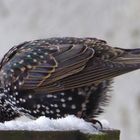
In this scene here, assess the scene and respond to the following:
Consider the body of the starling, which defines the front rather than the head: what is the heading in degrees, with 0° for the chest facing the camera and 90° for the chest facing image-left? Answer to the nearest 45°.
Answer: approximately 90°
